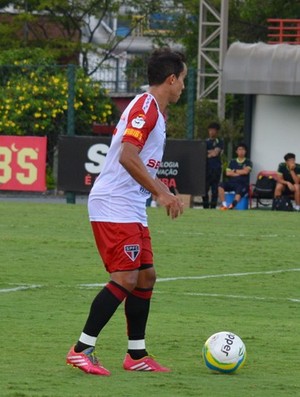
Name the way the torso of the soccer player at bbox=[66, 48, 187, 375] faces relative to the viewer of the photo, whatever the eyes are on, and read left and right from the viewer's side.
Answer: facing to the right of the viewer

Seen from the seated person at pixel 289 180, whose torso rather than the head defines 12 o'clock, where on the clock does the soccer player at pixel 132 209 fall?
The soccer player is roughly at 12 o'clock from the seated person.

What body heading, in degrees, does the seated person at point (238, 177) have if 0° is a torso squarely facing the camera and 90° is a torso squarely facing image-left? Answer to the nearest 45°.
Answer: approximately 45°

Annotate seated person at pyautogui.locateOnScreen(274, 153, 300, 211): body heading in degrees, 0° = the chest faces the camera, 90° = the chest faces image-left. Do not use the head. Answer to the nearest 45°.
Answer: approximately 0°

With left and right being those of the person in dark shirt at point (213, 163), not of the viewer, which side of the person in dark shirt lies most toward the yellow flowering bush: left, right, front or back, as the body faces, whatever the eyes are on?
right

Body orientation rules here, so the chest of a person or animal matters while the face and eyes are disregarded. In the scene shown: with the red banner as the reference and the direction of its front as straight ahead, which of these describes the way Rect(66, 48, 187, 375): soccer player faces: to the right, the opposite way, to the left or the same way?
to the left

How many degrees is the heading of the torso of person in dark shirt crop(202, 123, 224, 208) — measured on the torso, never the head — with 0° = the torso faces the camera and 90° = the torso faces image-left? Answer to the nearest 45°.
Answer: approximately 45°

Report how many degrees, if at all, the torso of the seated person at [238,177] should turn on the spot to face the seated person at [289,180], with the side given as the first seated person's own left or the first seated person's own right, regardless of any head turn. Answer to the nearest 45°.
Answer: approximately 135° to the first seated person's own left

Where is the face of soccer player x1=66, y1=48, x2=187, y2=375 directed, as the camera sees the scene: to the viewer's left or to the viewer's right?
to the viewer's right

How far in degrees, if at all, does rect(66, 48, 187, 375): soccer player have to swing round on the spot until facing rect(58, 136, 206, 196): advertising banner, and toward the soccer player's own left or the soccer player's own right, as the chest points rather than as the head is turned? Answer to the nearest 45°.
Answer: approximately 90° to the soccer player's own left
